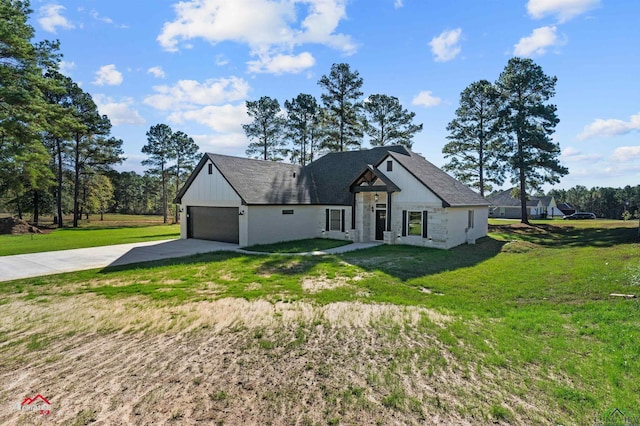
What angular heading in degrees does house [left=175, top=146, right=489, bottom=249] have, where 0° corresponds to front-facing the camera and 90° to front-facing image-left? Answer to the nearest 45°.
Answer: approximately 45°

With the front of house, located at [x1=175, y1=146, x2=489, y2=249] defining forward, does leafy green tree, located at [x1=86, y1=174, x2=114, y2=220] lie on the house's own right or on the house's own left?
on the house's own right

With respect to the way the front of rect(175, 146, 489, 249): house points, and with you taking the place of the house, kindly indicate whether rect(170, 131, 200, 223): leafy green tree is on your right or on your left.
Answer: on your right

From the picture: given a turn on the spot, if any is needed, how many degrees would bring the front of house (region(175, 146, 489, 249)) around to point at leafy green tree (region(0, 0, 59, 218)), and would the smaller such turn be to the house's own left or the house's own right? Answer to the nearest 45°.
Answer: approximately 45° to the house's own right

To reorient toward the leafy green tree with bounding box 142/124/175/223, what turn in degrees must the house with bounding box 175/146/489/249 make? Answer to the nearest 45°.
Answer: approximately 90° to its right

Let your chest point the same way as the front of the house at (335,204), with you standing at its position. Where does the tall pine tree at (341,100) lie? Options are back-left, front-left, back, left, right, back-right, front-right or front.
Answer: back-right

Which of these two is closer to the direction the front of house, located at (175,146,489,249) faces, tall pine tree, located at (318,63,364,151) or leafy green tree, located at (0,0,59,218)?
the leafy green tree

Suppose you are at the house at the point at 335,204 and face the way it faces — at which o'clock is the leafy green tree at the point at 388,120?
The leafy green tree is roughly at 5 o'clock from the house.

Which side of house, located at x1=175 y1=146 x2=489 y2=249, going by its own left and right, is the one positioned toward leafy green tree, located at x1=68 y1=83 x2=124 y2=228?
right
